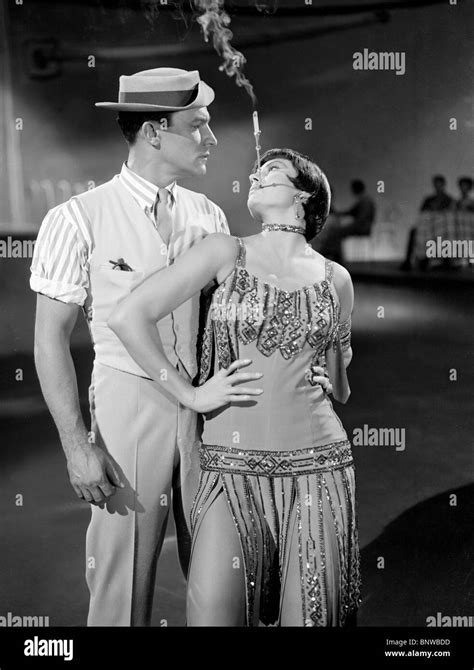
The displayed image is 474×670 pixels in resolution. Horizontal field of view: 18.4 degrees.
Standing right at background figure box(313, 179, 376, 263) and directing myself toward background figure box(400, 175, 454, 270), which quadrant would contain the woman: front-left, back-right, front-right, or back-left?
back-right

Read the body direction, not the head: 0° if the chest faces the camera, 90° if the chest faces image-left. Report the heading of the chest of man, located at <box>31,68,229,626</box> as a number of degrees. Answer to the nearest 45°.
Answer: approximately 315°

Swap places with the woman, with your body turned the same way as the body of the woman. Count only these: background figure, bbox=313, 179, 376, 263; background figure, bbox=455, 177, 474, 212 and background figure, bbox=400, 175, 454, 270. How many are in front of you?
0

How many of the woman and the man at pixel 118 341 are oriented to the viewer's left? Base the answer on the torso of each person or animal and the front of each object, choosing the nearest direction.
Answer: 0

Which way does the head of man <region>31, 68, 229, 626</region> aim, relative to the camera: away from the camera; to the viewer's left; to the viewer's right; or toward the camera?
to the viewer's right

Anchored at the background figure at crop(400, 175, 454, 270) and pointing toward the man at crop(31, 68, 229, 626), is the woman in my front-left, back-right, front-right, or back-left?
front-left

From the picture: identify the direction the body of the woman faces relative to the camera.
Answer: toward the camera

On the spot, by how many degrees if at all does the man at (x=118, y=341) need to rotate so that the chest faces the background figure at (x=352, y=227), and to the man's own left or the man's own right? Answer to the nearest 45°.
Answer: approximately 90° to the man's own left

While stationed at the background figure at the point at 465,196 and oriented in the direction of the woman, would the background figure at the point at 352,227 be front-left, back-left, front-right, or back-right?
front-right

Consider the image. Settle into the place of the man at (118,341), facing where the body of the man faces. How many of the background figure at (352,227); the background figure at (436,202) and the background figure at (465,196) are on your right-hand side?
0
